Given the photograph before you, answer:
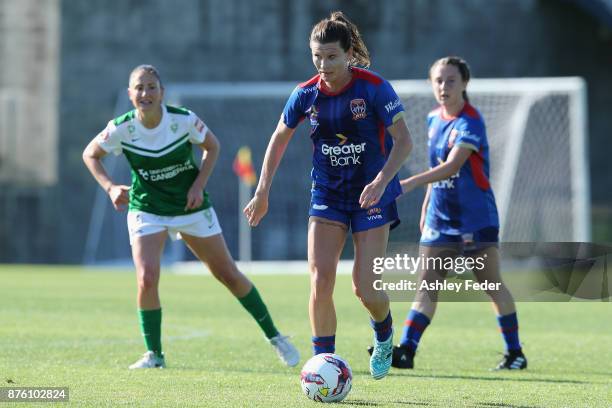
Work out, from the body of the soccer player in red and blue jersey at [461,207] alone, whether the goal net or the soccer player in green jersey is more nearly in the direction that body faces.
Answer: the soccer player in green jersey

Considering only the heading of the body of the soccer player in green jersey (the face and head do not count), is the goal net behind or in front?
behind

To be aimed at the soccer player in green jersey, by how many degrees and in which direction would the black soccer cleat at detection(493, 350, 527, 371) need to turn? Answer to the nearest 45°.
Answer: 0° — it already faces them

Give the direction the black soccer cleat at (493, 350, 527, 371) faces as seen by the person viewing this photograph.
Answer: facing to the left of the viewer

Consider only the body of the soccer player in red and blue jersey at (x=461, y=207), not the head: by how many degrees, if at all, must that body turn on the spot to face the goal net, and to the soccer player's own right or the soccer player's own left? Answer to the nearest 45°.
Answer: approximately 135° to the soccer player's own right
